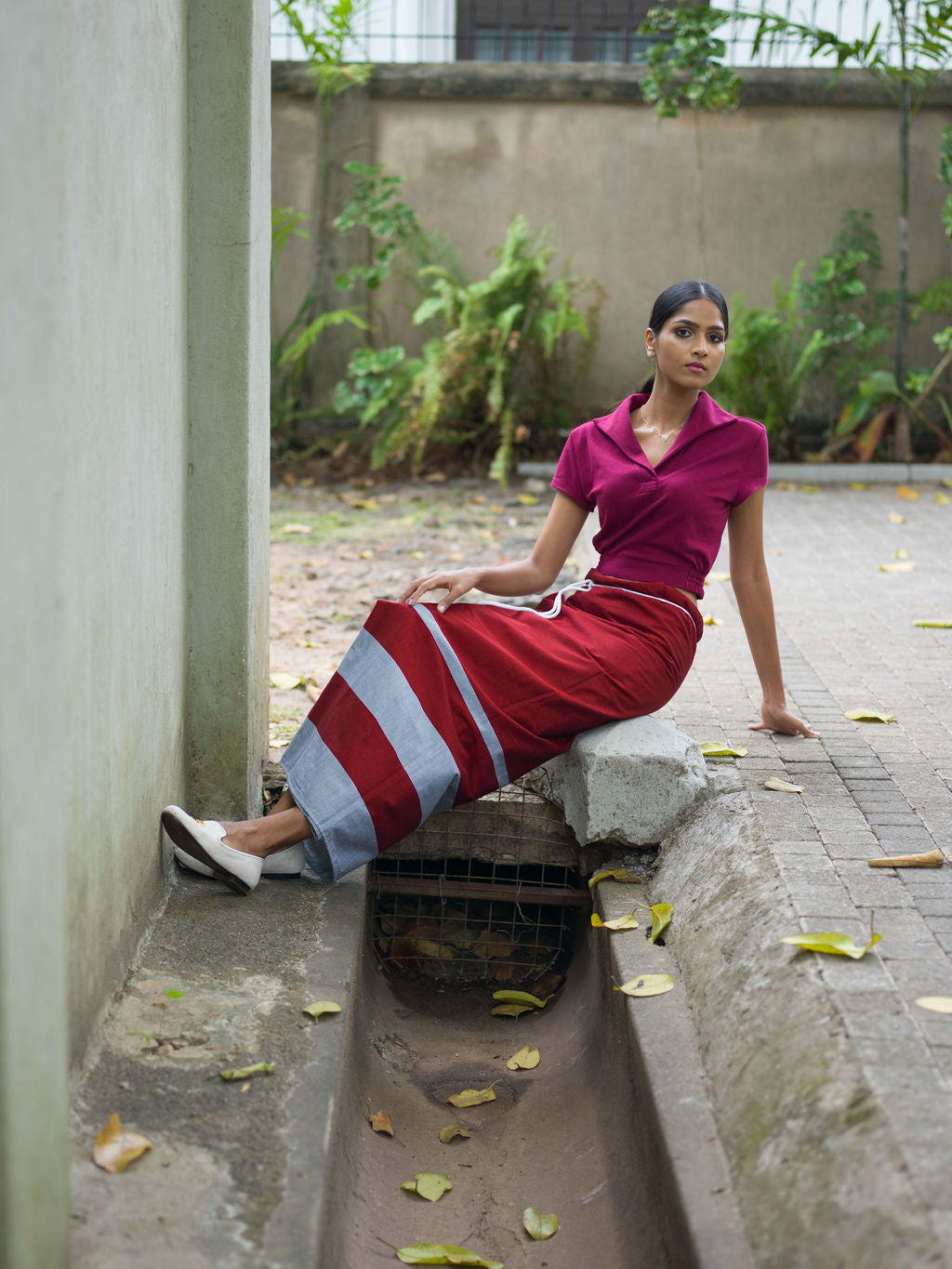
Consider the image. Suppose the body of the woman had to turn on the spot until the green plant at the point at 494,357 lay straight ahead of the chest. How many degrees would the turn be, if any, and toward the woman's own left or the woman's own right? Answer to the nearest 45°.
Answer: approximately 135° to the woman's own right

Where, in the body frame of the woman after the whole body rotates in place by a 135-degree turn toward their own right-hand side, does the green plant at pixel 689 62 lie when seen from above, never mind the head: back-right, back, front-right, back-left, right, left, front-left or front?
front

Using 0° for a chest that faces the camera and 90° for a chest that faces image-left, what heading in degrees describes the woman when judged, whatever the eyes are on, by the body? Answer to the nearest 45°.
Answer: approximately 45°

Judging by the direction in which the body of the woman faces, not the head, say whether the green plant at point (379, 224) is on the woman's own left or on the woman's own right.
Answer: on the woman's own right

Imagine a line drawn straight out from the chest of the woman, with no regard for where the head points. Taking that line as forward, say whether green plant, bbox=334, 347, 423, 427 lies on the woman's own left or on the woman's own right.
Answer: on the woman's own right

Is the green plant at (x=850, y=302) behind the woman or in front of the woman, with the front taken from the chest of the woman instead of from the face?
behind

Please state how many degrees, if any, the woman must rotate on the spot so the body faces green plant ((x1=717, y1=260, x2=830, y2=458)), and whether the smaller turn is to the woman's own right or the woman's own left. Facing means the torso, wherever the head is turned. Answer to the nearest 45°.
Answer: approximately 135° to the woman's own right
